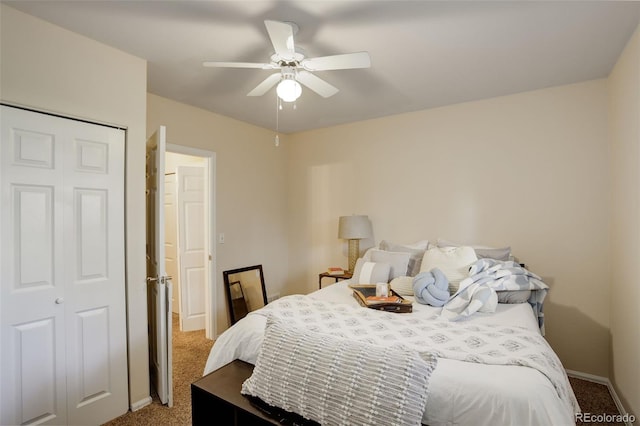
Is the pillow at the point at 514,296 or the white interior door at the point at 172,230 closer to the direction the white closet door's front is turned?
the pillow

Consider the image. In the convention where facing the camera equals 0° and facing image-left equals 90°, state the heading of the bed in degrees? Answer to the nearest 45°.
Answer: approximately 0°

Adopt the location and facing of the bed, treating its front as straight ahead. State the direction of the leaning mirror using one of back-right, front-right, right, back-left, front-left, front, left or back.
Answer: back-right

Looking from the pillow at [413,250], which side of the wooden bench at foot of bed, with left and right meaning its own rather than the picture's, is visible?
back

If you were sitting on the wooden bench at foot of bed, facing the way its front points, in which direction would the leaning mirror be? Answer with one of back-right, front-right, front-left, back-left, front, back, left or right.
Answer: back-right

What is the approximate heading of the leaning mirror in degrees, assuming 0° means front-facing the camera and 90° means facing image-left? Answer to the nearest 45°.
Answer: approximately 315°

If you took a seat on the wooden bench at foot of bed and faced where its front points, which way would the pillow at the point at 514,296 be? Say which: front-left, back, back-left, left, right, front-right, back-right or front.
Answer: back-left

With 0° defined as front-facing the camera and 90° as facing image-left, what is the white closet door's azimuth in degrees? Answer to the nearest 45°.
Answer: approximately 315°
